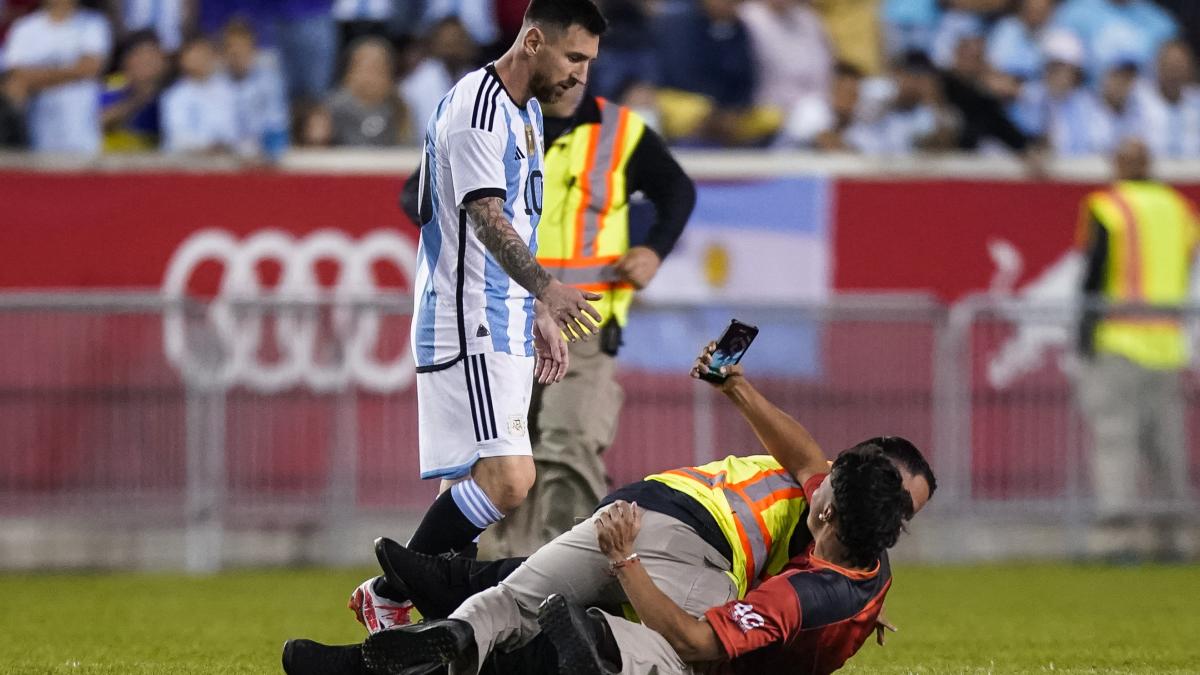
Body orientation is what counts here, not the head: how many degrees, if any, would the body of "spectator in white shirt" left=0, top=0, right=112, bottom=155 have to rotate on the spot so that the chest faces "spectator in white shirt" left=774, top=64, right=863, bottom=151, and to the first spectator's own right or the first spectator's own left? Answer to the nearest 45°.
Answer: approximately 90° to the first spectator's own left

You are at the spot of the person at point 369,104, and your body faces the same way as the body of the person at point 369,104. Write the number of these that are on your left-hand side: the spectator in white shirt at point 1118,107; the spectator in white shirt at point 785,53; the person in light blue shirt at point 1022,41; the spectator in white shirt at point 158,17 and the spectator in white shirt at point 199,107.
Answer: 3

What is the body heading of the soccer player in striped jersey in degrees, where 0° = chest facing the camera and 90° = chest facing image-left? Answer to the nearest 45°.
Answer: approximately 270°

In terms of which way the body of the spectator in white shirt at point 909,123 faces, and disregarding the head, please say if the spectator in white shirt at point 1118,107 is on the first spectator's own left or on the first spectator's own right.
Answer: on the first spectator's own left

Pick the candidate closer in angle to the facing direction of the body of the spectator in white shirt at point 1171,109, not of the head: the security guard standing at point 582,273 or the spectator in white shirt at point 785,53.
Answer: the security guard standing

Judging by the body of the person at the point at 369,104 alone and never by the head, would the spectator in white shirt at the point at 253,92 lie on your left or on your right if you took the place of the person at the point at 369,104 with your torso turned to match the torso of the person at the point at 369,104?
on your right

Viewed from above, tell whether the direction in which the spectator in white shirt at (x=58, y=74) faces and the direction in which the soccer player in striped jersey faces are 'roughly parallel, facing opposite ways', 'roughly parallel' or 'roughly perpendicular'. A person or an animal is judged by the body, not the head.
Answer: roughly perpendicular

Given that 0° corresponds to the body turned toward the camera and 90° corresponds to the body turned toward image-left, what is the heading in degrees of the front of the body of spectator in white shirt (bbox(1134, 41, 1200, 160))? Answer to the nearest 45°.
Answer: approximately 0°

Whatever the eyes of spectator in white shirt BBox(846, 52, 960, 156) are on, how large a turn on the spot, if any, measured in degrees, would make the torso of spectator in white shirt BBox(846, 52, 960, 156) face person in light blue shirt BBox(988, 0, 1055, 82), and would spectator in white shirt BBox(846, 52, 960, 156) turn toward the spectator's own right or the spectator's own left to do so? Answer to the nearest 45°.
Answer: approximately 135° to the spectator's own left

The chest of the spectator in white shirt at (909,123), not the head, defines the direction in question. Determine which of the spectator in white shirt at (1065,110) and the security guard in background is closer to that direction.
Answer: the security guard in background

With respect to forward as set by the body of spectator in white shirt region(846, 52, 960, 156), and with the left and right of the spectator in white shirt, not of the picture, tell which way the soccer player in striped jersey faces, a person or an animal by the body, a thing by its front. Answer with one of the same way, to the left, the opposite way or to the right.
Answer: to the left

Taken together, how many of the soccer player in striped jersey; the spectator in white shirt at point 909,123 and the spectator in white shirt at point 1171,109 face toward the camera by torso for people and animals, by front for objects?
2

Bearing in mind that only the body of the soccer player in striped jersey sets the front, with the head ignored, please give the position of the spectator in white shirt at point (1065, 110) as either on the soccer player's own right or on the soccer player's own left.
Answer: on the soccer player's own left
